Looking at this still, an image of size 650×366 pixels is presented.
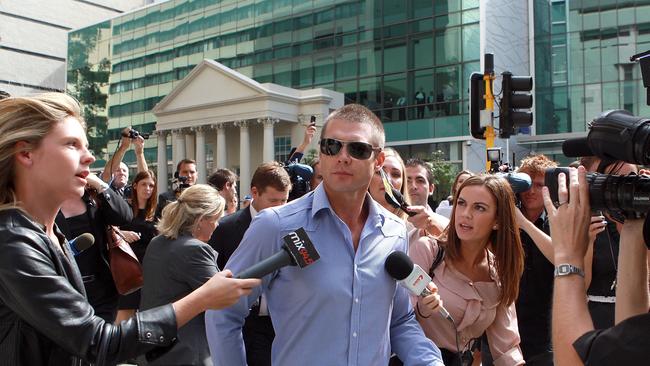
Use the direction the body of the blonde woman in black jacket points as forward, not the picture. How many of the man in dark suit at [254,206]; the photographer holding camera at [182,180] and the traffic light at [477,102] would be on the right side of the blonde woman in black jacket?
0

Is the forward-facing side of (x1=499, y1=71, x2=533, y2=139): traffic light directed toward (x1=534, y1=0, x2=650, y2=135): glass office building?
no

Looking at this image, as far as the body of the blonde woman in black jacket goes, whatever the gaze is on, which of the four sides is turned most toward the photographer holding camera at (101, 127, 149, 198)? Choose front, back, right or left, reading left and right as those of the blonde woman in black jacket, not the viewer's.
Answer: left

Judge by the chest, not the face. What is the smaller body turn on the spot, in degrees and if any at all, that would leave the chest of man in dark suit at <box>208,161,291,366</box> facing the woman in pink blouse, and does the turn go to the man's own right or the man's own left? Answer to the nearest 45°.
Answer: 0° — they already face them

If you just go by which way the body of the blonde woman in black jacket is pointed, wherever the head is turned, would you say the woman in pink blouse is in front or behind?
in front

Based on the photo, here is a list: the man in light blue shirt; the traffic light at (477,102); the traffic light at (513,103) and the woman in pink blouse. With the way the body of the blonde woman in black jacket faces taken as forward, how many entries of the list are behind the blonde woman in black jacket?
0

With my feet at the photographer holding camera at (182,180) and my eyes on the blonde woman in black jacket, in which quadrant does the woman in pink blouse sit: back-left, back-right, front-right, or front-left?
front-left

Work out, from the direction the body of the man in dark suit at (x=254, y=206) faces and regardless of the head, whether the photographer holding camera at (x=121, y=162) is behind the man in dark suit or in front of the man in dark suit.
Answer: behind

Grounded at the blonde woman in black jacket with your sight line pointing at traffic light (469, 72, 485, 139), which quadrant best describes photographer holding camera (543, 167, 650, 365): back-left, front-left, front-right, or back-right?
front-right

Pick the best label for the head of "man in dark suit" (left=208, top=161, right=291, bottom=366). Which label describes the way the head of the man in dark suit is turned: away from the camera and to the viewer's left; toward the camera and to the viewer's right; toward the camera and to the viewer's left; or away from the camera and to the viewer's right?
toward the camera and to the viewer's right

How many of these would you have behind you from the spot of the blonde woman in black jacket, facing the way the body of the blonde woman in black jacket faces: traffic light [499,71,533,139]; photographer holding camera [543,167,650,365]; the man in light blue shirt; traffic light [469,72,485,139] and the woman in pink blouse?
0
